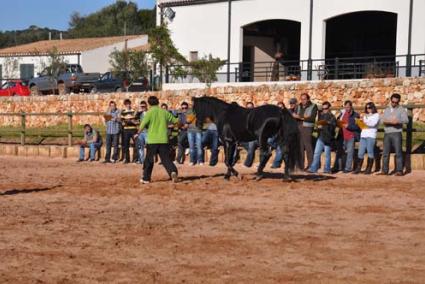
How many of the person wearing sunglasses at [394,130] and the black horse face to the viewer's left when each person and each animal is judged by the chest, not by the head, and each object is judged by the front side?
1

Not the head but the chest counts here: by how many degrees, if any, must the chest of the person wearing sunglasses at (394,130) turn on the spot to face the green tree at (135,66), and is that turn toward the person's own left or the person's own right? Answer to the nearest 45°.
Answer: approximately 135° to the person's own right

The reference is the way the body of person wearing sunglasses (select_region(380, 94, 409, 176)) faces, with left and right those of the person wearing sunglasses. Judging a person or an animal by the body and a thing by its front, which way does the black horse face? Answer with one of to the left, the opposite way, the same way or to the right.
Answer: to the right

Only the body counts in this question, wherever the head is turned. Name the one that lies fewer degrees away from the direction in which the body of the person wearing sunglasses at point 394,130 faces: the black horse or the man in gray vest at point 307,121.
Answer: the black horse

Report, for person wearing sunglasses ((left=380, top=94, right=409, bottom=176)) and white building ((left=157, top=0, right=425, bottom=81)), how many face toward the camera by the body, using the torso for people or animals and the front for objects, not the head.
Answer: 2

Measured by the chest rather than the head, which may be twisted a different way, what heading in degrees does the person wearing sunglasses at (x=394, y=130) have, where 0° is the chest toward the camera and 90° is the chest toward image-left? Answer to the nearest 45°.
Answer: approximately 0°

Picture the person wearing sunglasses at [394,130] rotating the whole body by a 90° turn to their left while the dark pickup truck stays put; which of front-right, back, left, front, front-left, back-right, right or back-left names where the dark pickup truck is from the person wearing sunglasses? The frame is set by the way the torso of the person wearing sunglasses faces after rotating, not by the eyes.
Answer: back-left

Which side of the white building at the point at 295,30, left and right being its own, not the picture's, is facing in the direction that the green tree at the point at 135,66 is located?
right

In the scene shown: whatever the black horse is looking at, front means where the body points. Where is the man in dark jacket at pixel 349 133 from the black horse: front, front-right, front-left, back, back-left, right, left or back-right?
back-right

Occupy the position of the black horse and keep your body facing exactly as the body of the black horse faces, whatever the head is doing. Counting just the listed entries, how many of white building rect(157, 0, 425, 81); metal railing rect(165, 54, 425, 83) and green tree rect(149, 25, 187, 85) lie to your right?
3

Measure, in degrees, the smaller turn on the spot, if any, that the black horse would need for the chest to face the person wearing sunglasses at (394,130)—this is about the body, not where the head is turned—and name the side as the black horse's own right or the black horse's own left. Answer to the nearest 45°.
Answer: approximately 180°

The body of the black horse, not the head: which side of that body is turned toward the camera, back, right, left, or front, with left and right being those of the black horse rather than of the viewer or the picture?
left

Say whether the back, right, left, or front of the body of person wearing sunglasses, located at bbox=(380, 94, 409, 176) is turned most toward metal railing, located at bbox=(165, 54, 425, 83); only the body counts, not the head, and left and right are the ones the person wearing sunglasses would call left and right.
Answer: back
